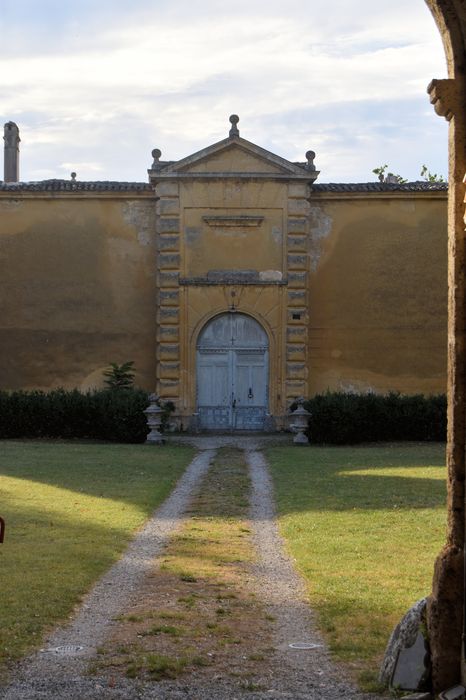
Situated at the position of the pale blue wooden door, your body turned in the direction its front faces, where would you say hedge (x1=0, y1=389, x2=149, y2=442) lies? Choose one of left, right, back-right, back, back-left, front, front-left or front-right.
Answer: front-right

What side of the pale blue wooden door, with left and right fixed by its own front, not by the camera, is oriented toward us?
front

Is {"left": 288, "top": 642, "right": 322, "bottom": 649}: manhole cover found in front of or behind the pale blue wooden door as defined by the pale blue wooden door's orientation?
in front

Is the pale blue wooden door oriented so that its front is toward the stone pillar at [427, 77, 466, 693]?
yes

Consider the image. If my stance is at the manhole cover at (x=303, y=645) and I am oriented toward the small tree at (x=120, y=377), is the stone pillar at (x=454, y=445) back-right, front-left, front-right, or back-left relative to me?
back-right

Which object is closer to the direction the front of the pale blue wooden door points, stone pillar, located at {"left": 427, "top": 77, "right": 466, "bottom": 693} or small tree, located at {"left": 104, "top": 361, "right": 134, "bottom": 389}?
the stone pillar

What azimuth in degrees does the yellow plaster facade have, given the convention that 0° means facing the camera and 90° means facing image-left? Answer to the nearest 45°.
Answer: approximately 0°

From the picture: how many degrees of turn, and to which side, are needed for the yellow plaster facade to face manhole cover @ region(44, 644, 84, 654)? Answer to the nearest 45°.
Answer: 0° — it already faces it

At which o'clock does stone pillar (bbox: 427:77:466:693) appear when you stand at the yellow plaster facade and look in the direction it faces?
The stone pillar is roughly at 12 o'clock from the yellow plaster facade.

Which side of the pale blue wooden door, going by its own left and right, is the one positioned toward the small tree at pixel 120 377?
right

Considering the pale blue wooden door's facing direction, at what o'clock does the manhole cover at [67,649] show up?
The manhole cover is roughly at 12 o'clock from the pale blue wooden door.

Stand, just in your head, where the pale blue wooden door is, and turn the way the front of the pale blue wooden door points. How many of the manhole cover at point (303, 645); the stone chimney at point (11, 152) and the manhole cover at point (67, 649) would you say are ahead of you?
2

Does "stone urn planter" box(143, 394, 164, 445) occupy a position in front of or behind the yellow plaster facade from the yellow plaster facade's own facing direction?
in front
